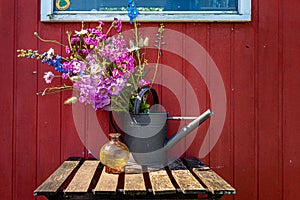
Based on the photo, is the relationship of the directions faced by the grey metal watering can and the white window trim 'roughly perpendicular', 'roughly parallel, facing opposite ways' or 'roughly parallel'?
roughly perpendicular

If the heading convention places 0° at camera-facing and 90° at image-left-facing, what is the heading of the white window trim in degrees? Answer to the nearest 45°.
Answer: approximately 0°

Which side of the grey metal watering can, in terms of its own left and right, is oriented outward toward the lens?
right

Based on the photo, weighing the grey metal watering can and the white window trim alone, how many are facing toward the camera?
1
